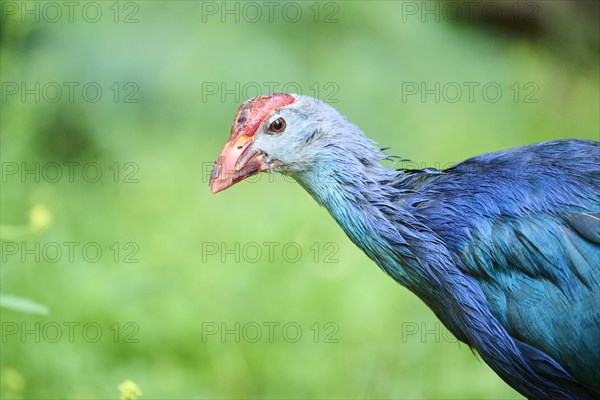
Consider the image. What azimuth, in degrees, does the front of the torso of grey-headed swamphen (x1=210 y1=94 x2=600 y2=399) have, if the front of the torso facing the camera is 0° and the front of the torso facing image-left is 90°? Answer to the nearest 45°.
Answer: approximately 90°
